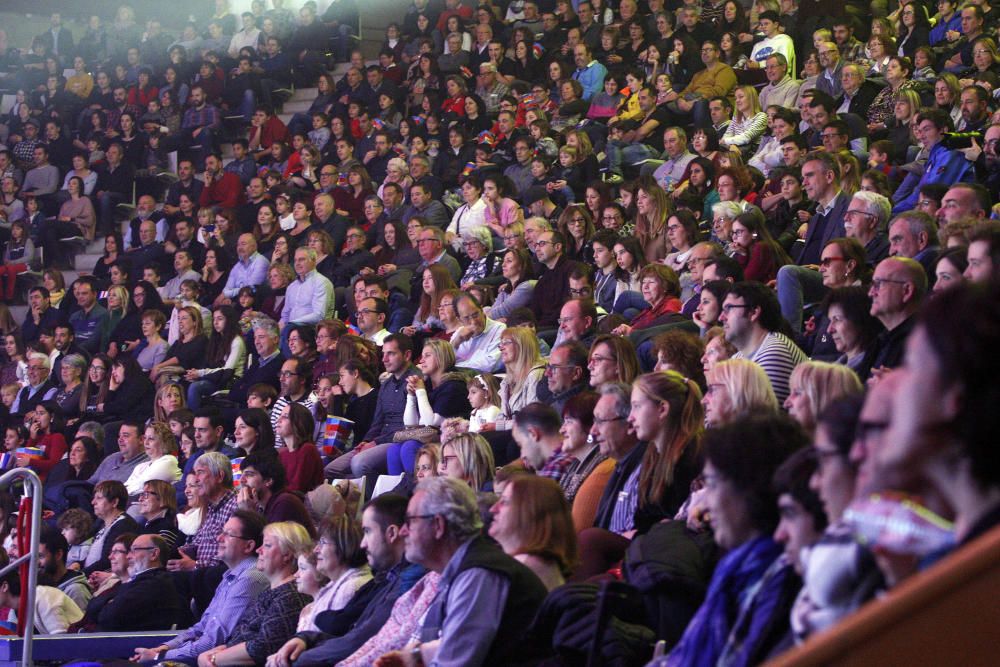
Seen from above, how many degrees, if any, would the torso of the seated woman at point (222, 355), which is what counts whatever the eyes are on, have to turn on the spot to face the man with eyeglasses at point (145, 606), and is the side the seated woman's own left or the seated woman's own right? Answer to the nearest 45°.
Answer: approximately 45° to the seated woman's own left

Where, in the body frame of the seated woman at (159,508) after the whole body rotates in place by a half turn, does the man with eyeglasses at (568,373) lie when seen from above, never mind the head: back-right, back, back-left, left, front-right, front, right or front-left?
right

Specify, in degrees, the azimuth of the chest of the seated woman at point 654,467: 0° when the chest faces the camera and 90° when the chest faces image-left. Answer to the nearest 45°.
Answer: approximately 90°

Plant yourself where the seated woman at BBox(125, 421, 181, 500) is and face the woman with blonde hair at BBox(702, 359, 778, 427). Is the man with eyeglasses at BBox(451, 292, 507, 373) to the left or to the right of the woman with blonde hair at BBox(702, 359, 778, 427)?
left

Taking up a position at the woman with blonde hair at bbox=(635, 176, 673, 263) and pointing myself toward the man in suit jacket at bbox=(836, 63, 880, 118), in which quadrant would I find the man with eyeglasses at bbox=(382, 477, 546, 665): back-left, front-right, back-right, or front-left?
back-right

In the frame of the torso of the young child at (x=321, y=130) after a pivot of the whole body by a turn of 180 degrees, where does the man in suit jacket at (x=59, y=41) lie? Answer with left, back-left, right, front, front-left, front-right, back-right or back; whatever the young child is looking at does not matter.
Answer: left

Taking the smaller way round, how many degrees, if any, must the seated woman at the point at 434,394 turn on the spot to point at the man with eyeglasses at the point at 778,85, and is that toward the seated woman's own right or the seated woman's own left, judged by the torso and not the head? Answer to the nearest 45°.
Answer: approximately 180°

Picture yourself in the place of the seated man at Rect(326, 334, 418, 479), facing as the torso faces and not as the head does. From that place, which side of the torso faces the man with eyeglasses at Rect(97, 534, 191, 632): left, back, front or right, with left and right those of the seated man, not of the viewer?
front

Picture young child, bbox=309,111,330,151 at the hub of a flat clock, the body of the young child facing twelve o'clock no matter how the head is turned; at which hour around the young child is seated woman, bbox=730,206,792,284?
The seated woman is roughly at 10 o'clock from the young child.

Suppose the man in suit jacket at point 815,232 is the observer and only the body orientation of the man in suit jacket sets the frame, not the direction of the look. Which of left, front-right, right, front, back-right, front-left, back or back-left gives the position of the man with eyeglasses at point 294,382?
front-right

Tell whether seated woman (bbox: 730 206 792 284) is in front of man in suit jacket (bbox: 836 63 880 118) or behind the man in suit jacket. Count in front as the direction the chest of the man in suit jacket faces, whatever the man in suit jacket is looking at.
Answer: in front

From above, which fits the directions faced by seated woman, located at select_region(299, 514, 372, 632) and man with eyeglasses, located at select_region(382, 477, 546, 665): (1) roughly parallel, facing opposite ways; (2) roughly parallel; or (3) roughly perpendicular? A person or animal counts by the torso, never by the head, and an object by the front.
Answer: roughly parallel
